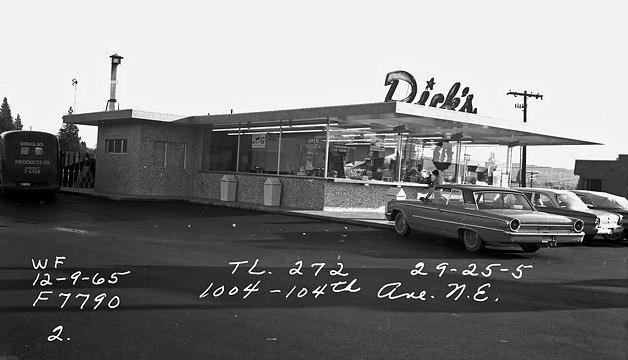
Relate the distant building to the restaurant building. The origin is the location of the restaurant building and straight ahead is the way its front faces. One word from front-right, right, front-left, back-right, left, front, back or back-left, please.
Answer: left

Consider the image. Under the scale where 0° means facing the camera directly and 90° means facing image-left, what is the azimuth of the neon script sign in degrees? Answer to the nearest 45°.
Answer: approximately 315°

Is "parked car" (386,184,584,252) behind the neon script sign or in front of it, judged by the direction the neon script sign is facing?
in front

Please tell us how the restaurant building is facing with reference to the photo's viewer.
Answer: facing the viewer and to the right of the viewer

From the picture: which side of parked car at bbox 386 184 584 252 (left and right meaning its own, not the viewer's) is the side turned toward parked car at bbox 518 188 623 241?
right

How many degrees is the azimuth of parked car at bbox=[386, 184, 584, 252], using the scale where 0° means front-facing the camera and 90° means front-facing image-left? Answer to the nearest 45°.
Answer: approximately 135°

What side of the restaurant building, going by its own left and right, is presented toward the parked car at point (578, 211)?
front

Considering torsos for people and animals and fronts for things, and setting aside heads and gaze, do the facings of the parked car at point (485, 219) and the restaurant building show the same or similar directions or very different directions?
very different directions

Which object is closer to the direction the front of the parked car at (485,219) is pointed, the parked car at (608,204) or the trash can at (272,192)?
the trash can
